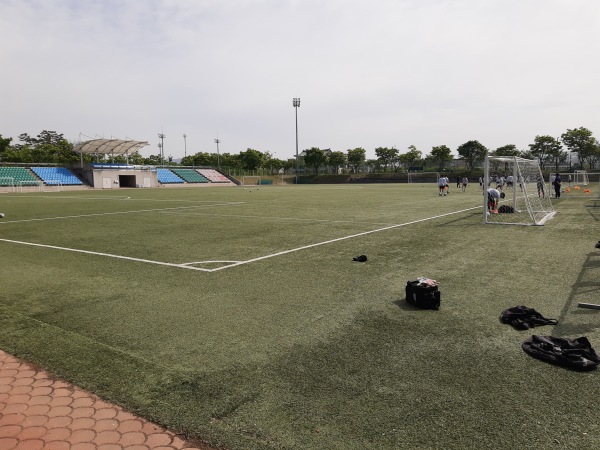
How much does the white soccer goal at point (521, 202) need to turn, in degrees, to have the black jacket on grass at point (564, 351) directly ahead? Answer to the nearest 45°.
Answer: approximately 90° to its left

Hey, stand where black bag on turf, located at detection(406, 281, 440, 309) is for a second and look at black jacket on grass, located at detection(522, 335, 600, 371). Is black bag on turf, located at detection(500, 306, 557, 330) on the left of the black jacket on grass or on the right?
left

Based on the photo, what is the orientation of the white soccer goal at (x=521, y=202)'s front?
to the viewer's left

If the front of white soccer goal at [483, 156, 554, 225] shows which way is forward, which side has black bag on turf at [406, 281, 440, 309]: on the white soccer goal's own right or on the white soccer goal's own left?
on the white soccer goal's own left

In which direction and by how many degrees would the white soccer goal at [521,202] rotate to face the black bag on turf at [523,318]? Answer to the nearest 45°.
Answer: approximately 90° to its left
